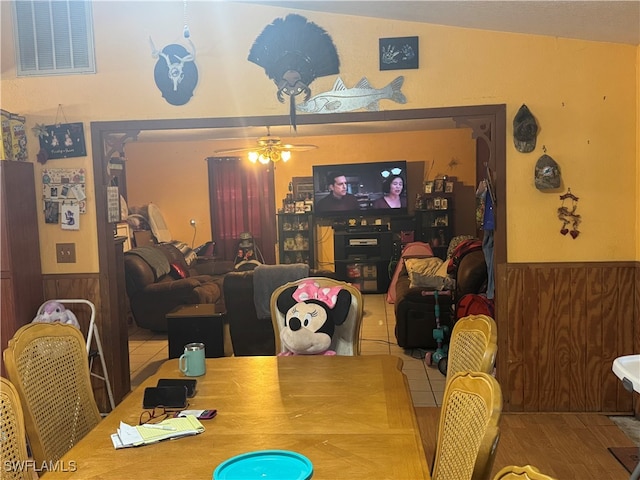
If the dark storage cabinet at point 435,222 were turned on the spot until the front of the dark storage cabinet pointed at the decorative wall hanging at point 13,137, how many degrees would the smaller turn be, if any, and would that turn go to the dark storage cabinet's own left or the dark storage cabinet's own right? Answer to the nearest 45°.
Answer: approximately 45° to the dark storage cabinet's own right

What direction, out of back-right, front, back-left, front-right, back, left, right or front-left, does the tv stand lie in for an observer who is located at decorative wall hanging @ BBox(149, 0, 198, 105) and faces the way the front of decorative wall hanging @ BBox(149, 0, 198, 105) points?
back-left

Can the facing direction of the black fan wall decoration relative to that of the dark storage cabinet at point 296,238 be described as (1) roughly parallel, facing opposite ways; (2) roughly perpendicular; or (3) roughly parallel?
roughly parallel

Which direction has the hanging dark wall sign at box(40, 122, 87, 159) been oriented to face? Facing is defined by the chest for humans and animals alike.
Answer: toward the camera

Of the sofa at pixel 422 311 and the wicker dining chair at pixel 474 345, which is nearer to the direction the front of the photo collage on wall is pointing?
the wicker dining chair

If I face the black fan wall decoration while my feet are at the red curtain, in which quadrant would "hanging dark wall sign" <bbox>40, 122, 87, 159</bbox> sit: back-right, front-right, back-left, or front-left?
front-right

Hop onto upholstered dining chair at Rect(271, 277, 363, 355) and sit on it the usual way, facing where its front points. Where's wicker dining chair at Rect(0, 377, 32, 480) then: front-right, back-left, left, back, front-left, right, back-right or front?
front-right

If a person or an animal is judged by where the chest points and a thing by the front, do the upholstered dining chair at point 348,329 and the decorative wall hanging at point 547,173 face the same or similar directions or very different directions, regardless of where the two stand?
same or similar directions

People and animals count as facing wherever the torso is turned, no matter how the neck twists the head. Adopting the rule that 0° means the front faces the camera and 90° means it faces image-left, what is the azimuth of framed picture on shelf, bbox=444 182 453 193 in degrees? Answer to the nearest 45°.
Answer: approximately 0°

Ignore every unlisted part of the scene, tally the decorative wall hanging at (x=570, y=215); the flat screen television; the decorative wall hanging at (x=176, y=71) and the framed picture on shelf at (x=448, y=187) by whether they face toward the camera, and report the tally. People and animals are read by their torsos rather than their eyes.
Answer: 4

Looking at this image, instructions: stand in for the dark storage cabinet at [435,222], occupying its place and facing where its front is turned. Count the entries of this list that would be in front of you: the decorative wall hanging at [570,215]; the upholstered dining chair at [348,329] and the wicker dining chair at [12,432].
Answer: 3

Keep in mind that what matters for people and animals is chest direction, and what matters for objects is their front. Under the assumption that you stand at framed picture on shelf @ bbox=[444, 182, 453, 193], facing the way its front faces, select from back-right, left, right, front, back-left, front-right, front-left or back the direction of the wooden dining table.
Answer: front

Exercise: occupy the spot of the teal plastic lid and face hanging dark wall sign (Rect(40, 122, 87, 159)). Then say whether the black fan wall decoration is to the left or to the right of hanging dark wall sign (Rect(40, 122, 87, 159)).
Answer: right

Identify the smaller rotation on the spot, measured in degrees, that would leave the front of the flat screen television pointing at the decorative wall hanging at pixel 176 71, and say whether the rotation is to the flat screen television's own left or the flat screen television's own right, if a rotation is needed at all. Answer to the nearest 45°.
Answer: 0° — it already faces it

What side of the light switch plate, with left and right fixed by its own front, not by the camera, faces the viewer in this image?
front

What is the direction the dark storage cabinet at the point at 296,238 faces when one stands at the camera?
facing the viewer

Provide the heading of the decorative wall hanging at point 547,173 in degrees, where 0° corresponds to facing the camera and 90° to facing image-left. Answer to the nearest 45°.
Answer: approximately 0°
